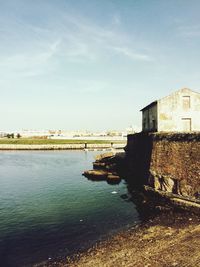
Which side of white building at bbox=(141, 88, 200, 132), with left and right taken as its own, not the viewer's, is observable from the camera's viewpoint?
front

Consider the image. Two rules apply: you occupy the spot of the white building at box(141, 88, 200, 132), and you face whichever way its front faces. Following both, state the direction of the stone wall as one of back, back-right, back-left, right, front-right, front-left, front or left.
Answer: front
